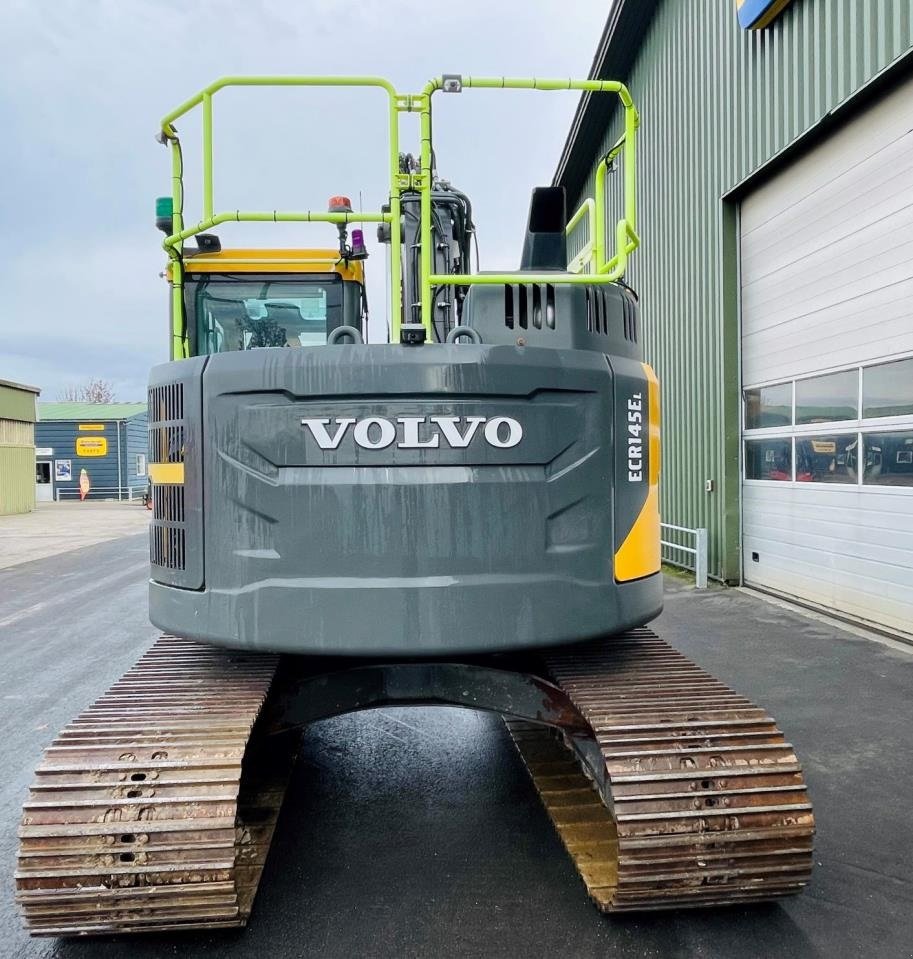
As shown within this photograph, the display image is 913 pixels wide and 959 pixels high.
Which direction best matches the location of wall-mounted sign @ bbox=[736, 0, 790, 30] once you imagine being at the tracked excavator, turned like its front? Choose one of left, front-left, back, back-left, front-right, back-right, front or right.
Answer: front-right

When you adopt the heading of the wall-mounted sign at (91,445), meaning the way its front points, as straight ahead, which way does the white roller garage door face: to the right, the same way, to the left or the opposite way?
to the right

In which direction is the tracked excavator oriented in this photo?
away from the camera

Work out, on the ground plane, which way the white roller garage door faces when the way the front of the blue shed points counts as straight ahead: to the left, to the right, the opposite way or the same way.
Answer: to the right

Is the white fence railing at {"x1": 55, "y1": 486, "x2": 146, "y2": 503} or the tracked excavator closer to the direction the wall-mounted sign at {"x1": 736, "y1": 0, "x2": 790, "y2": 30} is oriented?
the tracked excavator

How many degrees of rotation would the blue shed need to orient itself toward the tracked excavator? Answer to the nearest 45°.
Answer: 0° — it already faces it

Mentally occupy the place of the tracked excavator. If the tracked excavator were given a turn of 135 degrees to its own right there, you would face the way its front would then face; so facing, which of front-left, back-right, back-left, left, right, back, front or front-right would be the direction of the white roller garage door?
left

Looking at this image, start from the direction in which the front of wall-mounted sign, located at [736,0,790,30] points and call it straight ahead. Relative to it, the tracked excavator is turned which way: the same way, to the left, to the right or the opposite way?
to the right

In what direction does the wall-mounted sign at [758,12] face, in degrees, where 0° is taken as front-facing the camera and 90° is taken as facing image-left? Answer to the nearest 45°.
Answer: approximately 45°

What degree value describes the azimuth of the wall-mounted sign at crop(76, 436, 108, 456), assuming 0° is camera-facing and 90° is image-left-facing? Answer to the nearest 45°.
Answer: approximately 0°

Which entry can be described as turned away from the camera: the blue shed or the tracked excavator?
the tracked excavator

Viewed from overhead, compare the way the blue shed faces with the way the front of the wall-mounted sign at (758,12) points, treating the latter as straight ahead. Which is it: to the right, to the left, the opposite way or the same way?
to the left

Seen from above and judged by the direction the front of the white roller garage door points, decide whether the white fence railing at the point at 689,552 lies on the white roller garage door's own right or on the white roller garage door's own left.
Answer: on the white roller garage door's own right

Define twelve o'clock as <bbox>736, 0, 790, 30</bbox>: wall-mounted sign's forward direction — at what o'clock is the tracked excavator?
The tracked excavator is roughly at 11 o'clock from the wall-mounted sign.

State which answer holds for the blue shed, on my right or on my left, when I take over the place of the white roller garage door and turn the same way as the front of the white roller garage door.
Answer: on my right
